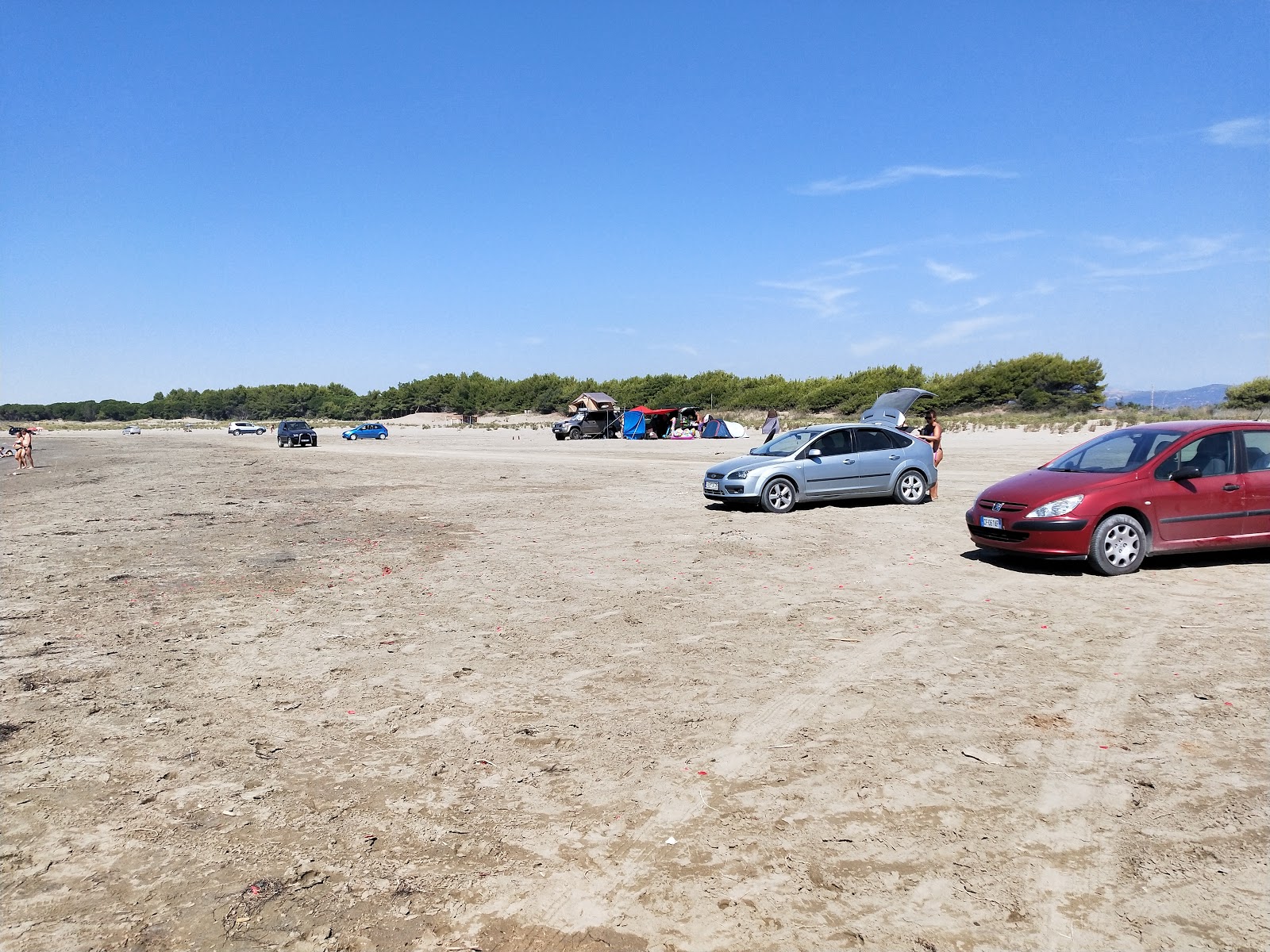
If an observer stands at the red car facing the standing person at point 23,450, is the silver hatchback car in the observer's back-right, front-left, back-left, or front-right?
front-right

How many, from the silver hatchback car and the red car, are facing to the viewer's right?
0

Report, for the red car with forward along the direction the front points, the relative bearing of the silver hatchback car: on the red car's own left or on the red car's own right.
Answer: on the red car's own right

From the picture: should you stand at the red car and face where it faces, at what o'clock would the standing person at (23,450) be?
The standing person is roughly at 2 o'clock from the red car.

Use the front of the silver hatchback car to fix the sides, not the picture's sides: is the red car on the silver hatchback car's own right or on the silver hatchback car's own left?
on the silver hatchback car's own left

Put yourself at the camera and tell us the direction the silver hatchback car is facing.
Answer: facing the viewer and to the left of the viewer

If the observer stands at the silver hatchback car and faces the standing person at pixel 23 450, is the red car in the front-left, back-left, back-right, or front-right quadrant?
back-left

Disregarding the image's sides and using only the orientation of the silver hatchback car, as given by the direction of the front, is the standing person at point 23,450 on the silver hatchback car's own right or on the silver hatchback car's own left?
on the silver hatchback car's own right

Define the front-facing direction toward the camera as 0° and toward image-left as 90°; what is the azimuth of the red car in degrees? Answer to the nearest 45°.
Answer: approximately 45°

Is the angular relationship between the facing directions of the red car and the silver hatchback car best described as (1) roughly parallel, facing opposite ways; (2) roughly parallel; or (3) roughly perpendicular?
roughly parallel
